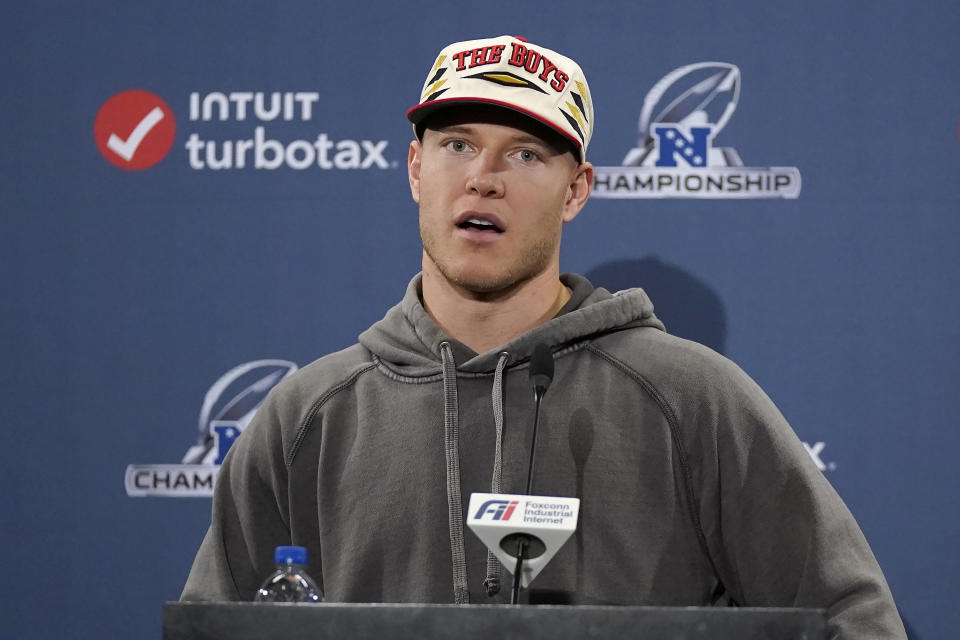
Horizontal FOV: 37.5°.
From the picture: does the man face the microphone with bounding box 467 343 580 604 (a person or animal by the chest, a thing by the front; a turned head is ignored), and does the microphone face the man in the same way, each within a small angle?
yes

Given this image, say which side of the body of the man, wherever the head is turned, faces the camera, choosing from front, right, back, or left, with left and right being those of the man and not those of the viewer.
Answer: front

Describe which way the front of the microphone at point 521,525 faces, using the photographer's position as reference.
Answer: facing away from the viewer

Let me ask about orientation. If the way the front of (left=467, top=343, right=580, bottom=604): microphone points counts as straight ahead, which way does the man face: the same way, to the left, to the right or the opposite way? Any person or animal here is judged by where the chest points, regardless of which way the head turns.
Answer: the opposite way

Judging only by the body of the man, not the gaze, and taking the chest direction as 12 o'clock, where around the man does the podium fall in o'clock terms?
The podium is roughly at 12 o'clock from the man.

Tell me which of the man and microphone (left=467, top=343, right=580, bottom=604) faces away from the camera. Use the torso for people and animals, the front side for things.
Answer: the microphone

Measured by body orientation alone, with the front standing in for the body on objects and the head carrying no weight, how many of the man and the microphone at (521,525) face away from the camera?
1

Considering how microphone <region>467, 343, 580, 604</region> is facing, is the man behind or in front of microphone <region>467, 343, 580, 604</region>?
in front

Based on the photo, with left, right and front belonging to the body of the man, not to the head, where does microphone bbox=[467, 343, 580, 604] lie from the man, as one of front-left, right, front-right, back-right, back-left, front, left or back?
front
